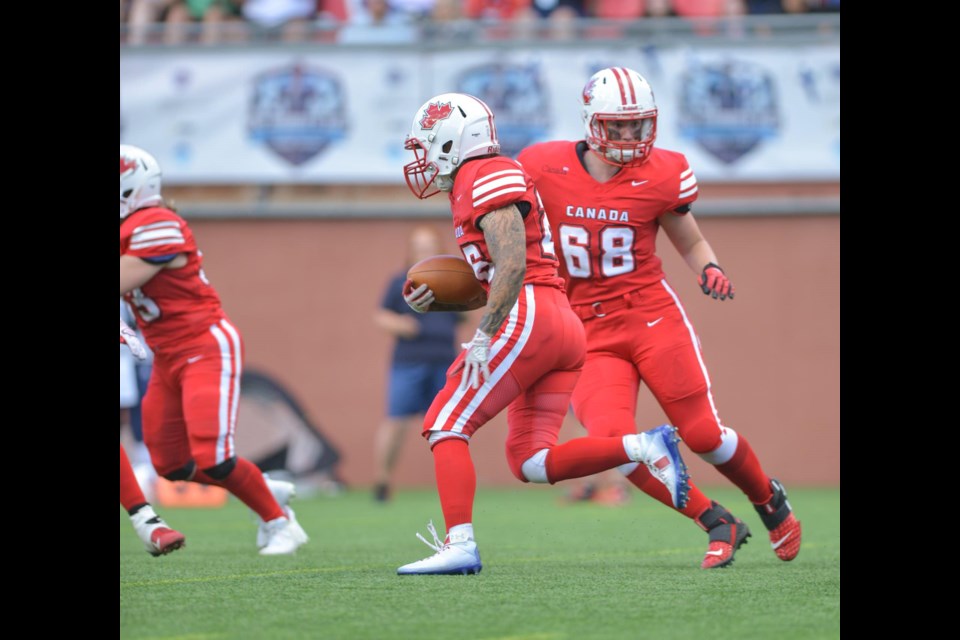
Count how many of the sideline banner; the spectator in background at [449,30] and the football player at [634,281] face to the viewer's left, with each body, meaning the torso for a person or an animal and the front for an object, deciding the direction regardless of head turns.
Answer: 0

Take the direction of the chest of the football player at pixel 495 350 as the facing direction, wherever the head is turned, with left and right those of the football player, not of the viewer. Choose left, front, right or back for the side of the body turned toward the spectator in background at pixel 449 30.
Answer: right

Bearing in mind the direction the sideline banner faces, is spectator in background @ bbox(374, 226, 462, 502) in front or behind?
in front

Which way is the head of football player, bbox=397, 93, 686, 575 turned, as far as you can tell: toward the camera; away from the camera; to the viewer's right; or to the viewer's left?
to the viewer's left

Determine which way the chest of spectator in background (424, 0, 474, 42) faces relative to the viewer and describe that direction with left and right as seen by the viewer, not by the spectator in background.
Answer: facing the viewer

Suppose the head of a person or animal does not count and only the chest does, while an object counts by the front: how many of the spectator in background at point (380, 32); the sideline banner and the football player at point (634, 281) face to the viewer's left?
0

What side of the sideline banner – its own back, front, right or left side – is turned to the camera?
front

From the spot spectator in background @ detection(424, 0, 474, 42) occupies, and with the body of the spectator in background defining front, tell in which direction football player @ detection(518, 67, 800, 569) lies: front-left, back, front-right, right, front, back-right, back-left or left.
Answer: front
